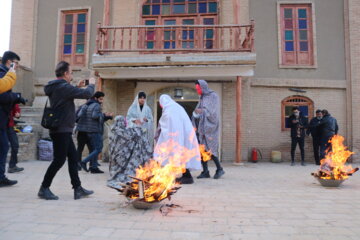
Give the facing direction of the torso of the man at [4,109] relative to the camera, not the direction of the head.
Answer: to the viewer's right

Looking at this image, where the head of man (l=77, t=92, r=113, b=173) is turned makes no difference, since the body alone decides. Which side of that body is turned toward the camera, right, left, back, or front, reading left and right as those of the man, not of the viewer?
right

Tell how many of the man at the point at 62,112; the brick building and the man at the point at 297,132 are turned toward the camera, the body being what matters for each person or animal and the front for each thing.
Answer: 2

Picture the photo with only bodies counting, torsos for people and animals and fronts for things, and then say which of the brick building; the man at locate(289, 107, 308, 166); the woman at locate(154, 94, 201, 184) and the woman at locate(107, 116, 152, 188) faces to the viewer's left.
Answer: the woman at locate(154, 94, 201, 184)

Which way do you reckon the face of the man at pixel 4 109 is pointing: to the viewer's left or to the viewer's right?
to the viewer's right

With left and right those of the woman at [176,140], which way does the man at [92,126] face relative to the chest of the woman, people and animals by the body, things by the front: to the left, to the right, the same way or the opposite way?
the opposite way

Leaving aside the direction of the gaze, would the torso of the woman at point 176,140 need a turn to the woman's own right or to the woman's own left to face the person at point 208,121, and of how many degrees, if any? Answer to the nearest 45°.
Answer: approximately 135° to the woman's own right

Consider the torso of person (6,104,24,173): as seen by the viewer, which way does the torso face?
to the viewer's right

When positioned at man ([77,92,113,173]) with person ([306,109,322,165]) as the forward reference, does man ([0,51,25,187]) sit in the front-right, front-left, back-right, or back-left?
back-right

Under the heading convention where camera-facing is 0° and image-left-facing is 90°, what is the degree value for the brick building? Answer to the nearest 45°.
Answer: approximately 0°

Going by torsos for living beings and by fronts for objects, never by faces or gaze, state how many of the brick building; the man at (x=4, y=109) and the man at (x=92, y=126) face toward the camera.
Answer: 1

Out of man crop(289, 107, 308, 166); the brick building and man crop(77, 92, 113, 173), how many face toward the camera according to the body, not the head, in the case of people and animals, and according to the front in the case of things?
2

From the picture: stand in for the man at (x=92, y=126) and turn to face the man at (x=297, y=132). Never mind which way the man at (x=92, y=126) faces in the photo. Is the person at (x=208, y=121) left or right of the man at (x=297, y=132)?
right

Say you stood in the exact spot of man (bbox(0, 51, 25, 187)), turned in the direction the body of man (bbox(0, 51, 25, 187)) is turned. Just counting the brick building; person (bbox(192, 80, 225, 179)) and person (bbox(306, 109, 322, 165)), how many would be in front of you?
3
